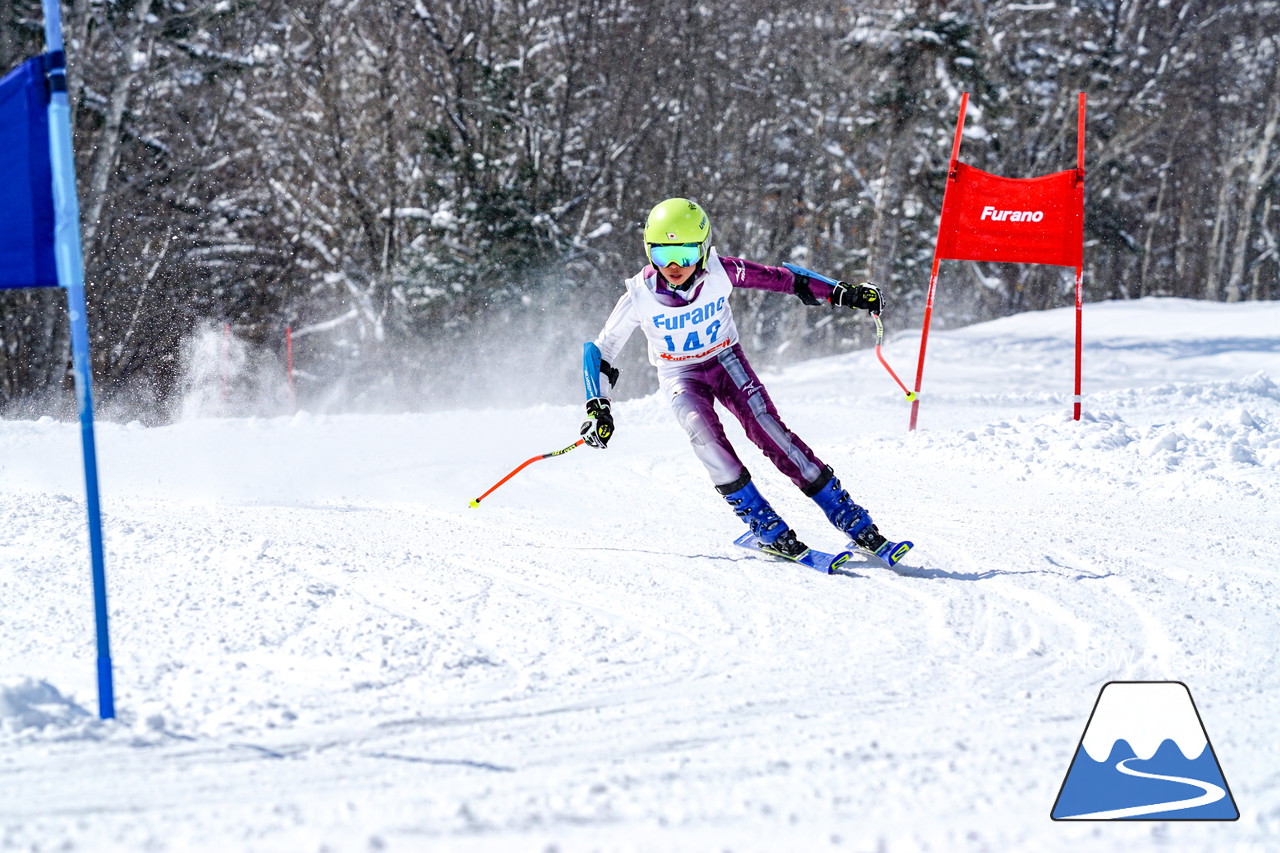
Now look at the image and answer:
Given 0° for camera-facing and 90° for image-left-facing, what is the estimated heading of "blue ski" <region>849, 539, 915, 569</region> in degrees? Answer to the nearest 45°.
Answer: approximately 315°

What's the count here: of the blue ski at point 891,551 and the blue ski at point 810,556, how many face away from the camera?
0

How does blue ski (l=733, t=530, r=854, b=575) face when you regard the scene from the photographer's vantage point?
facing the viewer and to the right of the viewer

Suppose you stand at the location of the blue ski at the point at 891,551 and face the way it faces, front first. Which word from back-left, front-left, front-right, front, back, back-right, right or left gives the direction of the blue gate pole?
right

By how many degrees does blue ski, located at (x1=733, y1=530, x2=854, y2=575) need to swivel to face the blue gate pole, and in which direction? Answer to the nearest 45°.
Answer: approximately 90° to its right

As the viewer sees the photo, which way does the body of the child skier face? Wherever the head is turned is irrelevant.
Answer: toward the camera

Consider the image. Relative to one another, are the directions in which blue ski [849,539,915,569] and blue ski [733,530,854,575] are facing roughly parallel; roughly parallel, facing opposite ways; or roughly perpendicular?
roughly parallel
